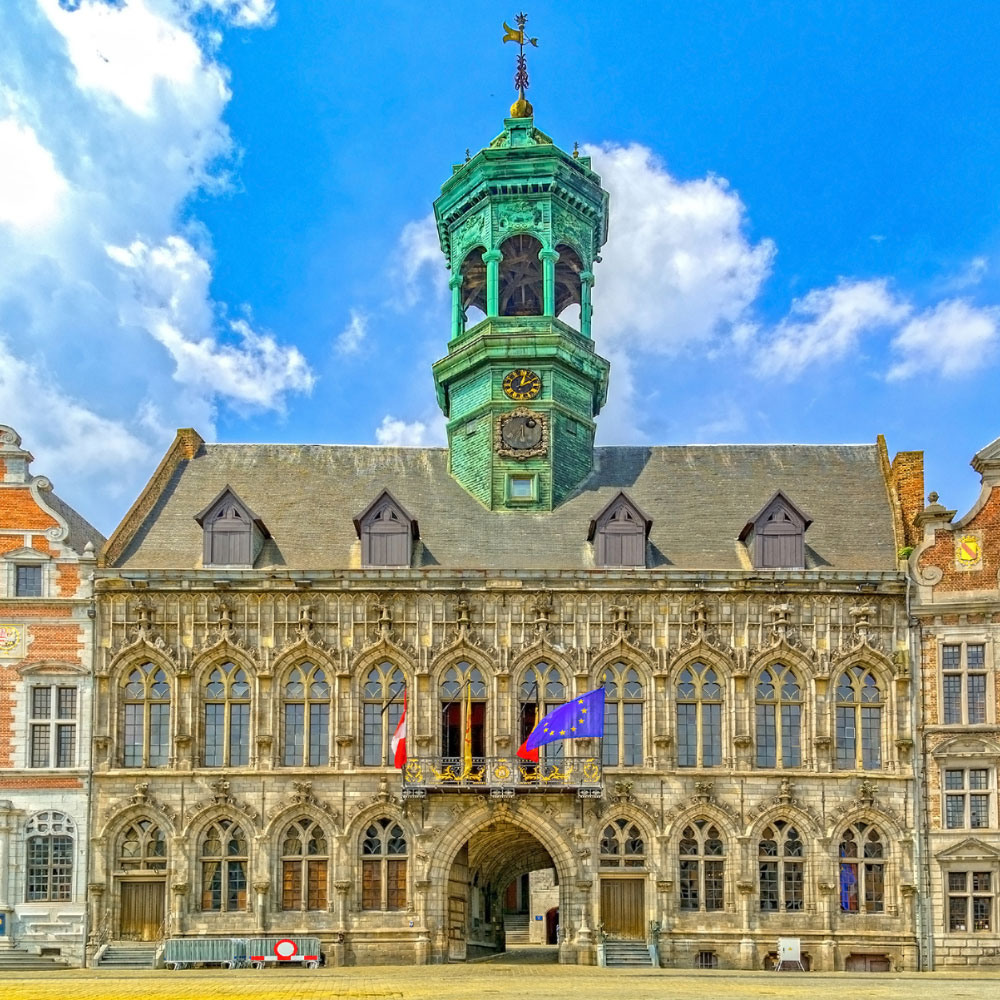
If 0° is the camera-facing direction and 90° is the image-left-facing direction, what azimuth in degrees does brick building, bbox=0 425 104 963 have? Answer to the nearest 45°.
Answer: approximately 0°

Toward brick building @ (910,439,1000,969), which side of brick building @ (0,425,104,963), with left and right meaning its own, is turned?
left

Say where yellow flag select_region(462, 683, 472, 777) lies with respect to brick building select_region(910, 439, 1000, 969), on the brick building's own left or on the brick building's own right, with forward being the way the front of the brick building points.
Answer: on the brick building's own right

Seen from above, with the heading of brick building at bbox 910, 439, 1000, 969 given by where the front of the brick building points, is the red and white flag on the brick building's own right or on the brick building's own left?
on the brick building's own right

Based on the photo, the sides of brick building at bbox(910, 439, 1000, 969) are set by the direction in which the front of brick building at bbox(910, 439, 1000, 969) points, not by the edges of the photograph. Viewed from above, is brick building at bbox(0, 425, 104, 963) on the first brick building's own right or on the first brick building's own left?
on the first brick building's own right

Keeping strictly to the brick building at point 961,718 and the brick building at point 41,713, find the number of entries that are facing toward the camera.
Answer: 2

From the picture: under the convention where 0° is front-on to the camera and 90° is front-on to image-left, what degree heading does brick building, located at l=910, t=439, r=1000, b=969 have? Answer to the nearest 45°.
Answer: approximately 0°
